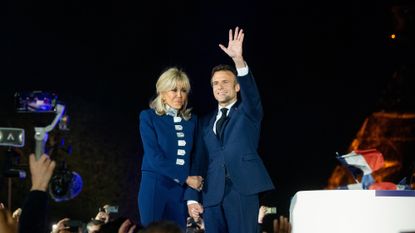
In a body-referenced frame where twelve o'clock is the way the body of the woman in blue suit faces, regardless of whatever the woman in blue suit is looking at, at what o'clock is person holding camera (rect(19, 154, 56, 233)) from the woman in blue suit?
The person holding camera is roughly at 2 o'clock from the woman in blue suit.

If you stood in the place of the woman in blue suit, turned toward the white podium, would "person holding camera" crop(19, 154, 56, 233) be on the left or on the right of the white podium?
right

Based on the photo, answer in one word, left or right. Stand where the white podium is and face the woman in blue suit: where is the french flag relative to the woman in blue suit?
right

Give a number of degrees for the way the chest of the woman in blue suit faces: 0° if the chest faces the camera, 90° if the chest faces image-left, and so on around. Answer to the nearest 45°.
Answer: approximately 315°

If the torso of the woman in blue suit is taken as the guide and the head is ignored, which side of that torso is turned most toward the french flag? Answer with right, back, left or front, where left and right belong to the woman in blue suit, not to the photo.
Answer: left

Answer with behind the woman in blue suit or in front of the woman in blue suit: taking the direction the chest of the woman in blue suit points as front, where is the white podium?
in front

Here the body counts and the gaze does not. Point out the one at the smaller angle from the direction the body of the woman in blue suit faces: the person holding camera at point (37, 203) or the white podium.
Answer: the white podium
